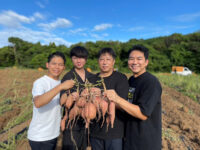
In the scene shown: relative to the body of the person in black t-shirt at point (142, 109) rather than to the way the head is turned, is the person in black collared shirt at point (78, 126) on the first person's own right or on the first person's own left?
on the first person's own right

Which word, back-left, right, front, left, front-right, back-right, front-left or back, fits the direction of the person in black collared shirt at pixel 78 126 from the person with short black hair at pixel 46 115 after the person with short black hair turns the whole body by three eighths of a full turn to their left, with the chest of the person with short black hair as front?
right

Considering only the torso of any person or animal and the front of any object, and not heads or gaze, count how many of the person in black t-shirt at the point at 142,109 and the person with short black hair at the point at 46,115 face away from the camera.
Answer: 0

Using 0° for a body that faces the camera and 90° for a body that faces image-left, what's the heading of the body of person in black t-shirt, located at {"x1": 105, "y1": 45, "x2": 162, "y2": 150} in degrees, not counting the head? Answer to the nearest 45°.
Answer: approximately 45°

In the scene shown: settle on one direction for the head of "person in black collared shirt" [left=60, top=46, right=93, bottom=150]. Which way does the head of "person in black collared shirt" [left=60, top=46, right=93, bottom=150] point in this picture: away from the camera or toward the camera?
toward the camera

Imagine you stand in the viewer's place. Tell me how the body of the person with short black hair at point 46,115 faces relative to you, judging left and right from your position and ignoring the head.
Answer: facing the viewer and to the right of the viewer
